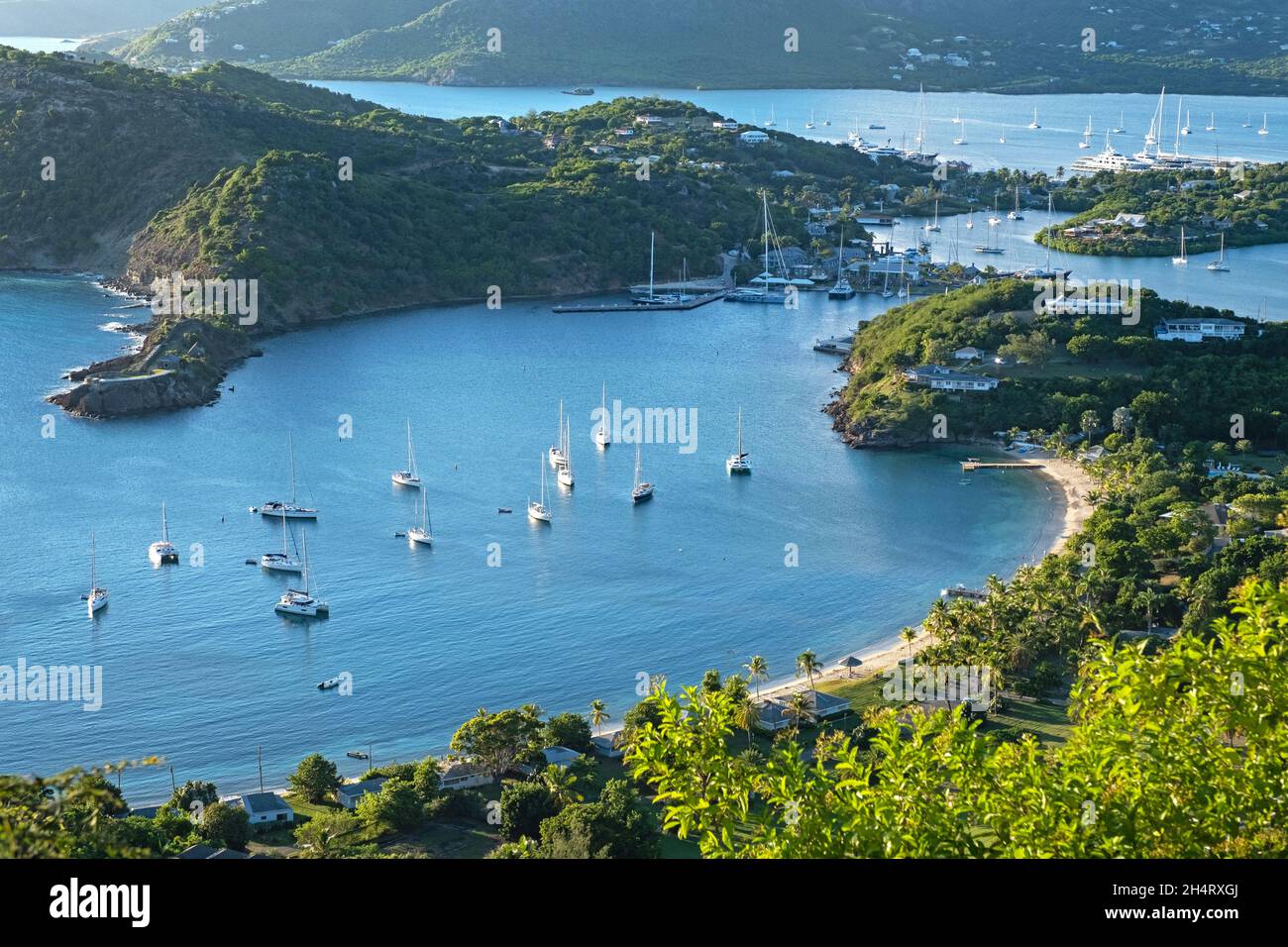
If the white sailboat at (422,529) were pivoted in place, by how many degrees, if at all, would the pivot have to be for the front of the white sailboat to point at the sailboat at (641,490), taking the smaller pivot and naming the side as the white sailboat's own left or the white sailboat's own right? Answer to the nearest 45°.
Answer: approximately 90° to the white sailboat's own left

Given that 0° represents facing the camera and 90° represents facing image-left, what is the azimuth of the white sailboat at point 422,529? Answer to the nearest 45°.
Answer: approximately 315°

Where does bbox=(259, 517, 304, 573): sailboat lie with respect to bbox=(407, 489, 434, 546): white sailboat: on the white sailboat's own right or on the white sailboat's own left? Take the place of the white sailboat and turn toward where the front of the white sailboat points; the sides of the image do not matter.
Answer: on the white sailboat's own right

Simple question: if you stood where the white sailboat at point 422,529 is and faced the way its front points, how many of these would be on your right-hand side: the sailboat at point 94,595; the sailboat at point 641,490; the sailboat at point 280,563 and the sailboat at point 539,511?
2

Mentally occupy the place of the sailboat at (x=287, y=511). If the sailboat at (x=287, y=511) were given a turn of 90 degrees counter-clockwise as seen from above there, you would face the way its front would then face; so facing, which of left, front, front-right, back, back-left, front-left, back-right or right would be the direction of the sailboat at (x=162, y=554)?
back-left

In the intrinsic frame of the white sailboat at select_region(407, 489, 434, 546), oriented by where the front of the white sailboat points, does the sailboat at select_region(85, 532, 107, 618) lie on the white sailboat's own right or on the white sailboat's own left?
on the white sailboat's own right
